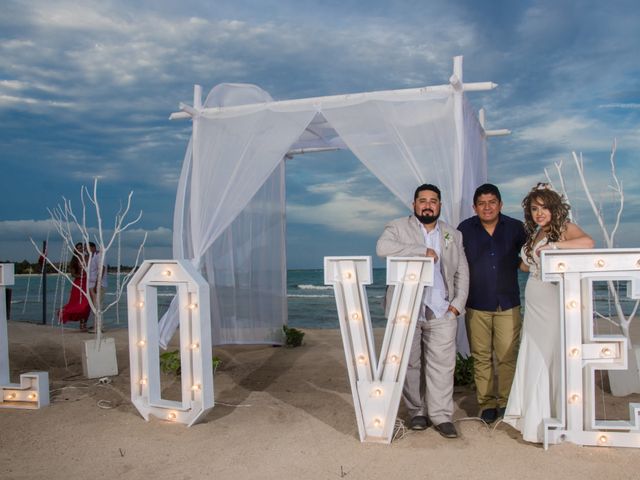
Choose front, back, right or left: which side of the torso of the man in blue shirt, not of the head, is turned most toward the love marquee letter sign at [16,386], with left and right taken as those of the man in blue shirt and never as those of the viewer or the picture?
right

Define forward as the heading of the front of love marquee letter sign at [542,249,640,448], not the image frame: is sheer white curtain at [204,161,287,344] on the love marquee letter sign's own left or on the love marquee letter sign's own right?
on the love marquee letter sign's own right

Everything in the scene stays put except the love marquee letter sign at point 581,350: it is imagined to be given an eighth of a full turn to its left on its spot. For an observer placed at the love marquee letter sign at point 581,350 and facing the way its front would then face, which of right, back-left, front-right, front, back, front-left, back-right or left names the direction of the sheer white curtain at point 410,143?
back

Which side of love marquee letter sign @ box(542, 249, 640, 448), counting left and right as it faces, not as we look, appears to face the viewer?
front

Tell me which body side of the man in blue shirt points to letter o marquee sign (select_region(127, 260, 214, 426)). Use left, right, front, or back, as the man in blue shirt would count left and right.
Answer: right

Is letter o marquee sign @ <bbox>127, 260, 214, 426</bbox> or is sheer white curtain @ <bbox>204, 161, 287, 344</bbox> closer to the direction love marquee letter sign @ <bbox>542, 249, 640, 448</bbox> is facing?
the letter o marquee sign

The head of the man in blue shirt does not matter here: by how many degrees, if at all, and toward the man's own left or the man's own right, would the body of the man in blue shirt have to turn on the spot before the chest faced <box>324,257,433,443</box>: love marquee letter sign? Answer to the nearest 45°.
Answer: approximately 45° to the man's own right

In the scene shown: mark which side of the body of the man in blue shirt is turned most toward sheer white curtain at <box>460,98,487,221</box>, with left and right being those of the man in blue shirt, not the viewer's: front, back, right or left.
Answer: back

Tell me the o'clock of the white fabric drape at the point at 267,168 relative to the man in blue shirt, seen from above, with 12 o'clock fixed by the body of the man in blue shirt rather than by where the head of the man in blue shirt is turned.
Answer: The white fabric drape is roughly at 4 o'clock from the man in blue shirt.

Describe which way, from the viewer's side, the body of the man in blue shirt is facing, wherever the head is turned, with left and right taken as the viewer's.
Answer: facing the viewer

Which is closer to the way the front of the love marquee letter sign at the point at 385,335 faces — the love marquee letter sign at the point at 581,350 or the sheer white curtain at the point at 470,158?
the love marquee letter sign

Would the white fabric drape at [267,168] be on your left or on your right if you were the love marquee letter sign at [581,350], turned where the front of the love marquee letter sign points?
on your right
